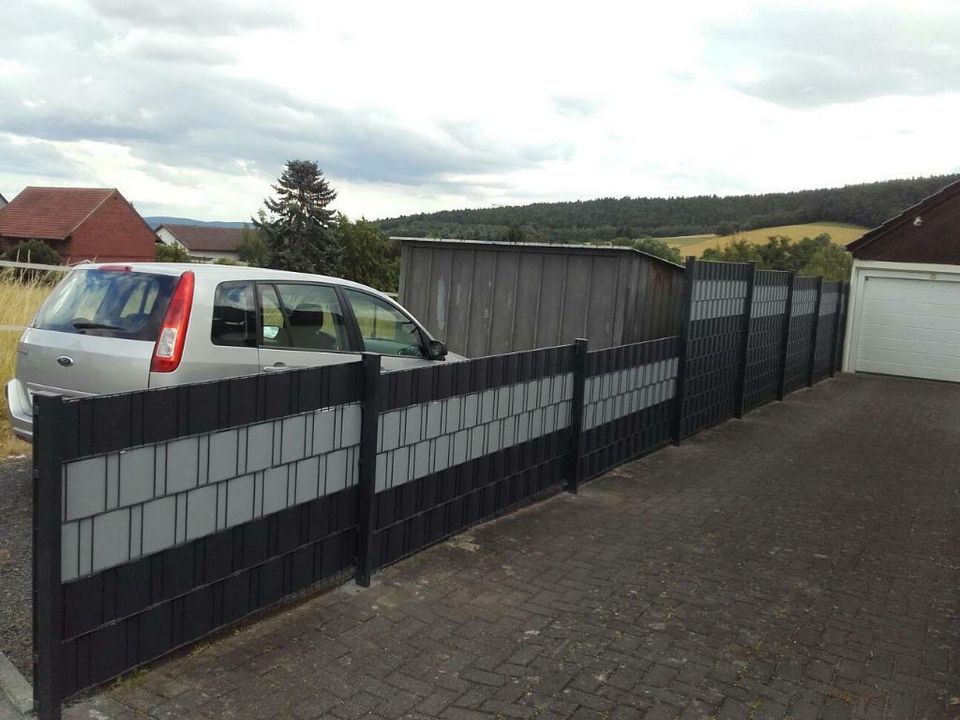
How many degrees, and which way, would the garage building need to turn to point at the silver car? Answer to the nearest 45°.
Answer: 0° — it already faces it

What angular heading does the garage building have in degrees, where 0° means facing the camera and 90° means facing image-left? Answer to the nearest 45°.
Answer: approximately 0°

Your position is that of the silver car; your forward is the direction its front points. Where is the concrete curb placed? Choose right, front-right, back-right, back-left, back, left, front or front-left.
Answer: back-right

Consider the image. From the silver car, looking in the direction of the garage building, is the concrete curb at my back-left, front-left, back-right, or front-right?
back-right

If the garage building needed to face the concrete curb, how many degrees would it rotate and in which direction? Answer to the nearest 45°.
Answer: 0° — it already faces it

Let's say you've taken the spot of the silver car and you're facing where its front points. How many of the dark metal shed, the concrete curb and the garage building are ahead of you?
2

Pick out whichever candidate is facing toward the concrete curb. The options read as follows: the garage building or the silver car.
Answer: the garage building

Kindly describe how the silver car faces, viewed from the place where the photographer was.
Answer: facing away from the viewer and to the right of the viewer

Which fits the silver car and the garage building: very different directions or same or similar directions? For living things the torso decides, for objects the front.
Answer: very different directions

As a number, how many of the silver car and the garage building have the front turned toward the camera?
1

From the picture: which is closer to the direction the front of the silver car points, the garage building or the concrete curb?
the garage building

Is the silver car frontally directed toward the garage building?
yes
